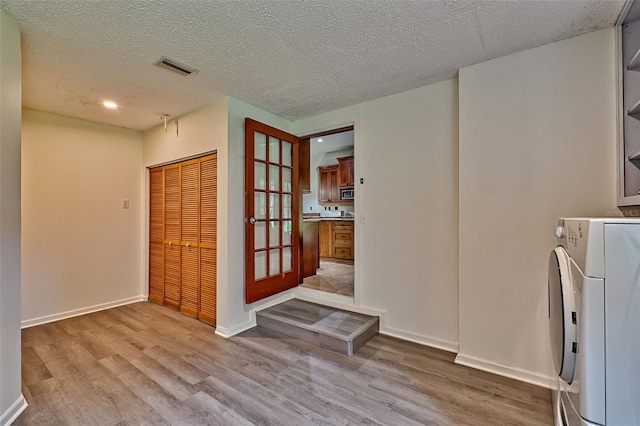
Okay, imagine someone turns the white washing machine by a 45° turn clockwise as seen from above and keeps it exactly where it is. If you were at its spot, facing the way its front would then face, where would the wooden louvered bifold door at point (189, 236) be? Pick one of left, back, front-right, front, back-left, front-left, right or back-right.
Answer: front-left

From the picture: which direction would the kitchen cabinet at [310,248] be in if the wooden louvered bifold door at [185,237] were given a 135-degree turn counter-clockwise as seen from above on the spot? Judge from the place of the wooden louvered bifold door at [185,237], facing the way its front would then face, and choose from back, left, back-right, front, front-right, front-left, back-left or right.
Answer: front

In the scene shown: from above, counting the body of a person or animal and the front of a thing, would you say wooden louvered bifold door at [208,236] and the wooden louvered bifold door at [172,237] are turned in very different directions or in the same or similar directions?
same or similar directions

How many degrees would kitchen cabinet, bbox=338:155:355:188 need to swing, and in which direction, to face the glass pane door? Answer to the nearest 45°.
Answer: approximately 45° to its left

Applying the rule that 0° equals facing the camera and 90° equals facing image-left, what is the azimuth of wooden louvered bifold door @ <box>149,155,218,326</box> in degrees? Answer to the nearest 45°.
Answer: approximately 45°

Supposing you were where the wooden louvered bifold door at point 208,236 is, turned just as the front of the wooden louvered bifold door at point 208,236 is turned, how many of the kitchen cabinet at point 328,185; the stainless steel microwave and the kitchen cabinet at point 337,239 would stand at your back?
3

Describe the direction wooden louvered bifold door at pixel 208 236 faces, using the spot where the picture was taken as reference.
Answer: facing the viewer and to the left of the viewer

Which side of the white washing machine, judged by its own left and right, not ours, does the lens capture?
left

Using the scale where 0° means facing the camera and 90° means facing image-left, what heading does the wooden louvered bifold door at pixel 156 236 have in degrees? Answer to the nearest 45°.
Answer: approximately 45°

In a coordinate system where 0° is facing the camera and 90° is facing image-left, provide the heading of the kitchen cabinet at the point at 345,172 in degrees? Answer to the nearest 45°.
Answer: approximately 45°

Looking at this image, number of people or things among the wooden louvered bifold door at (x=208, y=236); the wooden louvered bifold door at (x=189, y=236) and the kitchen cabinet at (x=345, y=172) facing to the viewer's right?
0
